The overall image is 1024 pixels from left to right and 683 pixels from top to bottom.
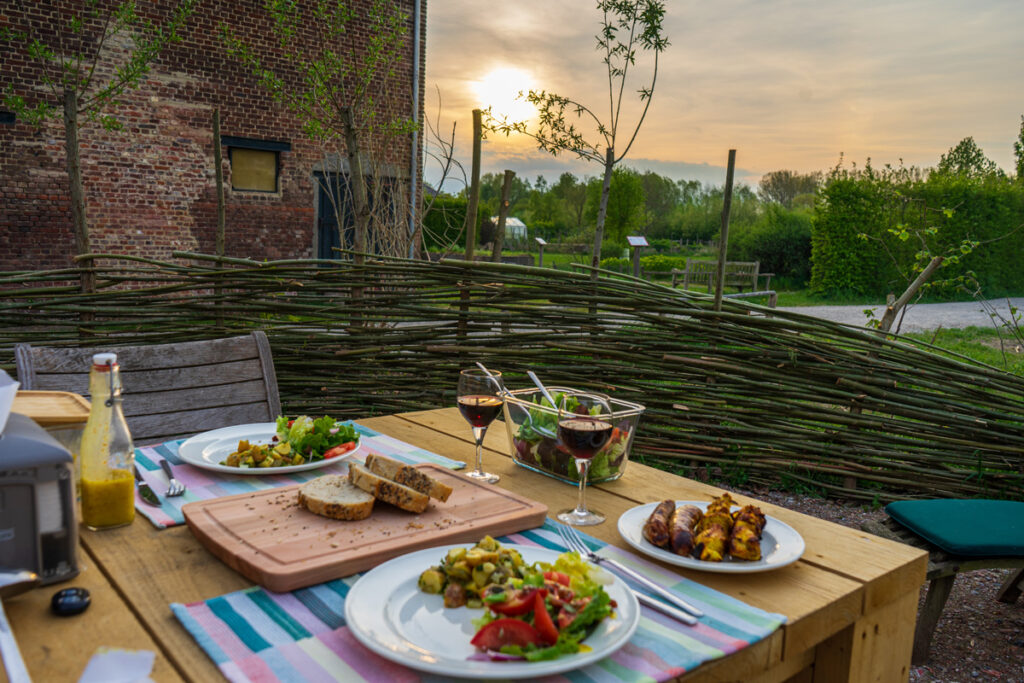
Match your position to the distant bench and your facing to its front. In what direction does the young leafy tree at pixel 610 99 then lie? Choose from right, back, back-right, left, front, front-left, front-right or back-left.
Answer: front

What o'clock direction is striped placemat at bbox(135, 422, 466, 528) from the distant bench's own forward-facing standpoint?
The striped placemat is roughly at 12 o'clock from the distant bench.

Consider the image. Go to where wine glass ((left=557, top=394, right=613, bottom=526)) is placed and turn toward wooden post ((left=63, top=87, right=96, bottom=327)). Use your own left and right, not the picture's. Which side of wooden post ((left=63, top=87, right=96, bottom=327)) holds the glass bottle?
left

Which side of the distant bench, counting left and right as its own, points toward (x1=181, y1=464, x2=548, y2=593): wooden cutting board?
front

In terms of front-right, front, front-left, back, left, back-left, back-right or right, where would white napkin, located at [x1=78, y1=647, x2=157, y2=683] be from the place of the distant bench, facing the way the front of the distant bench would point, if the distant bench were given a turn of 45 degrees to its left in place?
front-right

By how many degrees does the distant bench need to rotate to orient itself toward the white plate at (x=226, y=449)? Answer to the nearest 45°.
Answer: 0° — it already faces it

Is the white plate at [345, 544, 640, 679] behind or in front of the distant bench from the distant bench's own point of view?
in front

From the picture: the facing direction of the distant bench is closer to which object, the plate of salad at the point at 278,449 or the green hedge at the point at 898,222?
the plate of salad

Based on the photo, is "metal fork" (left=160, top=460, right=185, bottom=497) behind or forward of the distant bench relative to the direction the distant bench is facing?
forward

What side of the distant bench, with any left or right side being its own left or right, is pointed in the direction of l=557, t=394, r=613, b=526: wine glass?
front

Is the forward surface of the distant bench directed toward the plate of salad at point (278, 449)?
yes

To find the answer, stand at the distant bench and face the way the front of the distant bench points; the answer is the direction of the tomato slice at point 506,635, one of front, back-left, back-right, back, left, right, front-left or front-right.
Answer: front

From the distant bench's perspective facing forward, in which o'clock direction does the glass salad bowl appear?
The glass salad bowl is roughly at 12 o'clock from the distant bench.

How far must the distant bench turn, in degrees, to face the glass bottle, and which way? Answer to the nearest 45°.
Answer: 0° — it already faces it

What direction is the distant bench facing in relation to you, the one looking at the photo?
facing the viewer
